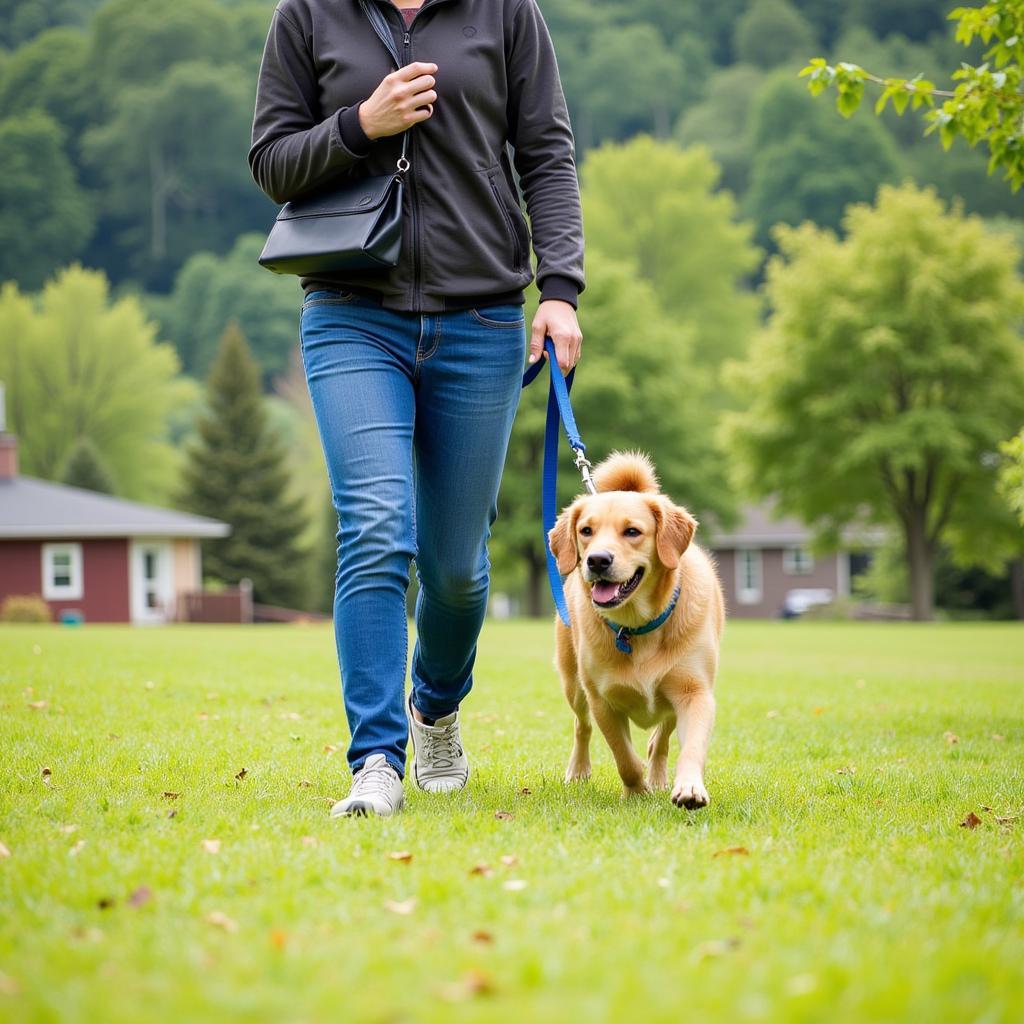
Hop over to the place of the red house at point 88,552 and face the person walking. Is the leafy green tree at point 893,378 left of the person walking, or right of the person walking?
left

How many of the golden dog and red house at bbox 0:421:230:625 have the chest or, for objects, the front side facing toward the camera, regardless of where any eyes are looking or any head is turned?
2

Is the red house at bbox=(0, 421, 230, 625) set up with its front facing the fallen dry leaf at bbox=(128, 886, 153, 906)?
yes

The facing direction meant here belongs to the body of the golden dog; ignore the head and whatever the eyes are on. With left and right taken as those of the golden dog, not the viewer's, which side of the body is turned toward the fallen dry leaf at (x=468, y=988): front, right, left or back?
front

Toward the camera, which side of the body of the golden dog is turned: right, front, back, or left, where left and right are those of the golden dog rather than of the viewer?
front

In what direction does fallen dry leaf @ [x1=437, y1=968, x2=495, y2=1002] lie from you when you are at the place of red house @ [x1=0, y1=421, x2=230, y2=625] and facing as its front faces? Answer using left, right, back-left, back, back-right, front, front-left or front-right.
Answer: front

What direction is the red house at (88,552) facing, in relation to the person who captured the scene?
facing the viewer

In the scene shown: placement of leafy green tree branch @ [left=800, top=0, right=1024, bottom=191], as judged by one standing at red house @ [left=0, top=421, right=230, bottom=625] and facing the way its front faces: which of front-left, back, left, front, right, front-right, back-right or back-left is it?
front

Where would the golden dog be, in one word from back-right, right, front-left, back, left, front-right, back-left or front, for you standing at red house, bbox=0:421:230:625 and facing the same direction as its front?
front

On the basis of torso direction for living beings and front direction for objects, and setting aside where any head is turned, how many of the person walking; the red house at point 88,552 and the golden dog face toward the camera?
3

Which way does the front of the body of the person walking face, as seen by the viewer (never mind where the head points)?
toward the camera

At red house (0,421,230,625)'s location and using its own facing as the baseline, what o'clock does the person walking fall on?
The person walking is roughly at 12 o'clock from the red house.
